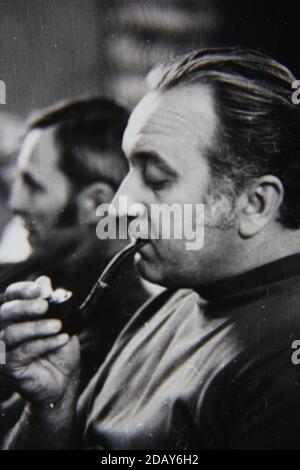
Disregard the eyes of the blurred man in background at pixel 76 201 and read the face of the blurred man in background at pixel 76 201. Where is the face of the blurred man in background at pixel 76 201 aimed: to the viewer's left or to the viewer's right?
to the viewer's left

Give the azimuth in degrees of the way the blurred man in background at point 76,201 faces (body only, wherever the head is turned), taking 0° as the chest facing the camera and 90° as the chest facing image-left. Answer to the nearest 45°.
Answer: approximately 90°
